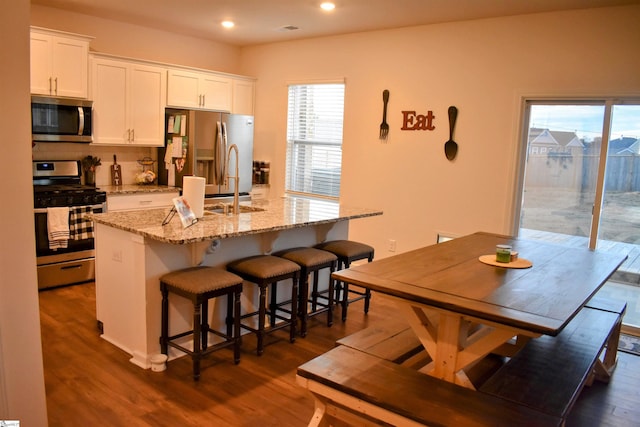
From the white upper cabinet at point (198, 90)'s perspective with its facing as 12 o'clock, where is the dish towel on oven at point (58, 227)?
The dish towel on oven is roughly at 3 o'clock from the white upper cabinet.

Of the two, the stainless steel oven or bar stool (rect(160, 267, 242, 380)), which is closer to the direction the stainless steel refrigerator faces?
the bar stool

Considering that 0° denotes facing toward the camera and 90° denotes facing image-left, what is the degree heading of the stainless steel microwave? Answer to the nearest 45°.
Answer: approximately 315°

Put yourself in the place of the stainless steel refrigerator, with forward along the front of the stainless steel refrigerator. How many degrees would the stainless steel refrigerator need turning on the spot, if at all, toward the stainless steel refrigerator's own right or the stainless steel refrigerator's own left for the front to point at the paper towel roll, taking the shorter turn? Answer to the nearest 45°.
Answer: approximately 45° to the stainless steel refrigerator's own right

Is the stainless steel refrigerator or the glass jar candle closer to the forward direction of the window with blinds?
the stainless steel refrigerator

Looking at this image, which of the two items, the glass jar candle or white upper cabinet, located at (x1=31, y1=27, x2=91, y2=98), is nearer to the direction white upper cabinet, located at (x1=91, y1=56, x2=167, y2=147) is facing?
the glass jar candle

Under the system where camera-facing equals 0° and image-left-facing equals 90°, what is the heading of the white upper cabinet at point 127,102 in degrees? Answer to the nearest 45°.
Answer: approximately 315°

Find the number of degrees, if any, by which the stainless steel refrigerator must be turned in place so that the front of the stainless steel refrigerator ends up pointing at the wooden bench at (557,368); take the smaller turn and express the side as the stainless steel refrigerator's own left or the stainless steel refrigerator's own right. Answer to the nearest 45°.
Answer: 0° — it already faces it

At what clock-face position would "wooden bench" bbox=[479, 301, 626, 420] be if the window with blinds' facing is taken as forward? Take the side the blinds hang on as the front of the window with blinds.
The wooden bench is roughly at 10 o'clock from the window with blinds.
